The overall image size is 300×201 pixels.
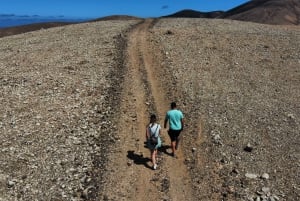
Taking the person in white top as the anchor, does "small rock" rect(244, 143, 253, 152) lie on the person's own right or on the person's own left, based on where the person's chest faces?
on the person's own right

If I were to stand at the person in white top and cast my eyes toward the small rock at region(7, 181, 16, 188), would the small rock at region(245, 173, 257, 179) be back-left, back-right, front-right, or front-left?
back-left

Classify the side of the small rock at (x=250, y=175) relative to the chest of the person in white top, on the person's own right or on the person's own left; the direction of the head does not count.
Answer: on the person's own right

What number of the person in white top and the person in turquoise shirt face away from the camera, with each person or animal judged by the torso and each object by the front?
2

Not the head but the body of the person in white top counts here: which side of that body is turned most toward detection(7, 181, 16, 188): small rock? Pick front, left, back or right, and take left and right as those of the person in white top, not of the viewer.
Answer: left

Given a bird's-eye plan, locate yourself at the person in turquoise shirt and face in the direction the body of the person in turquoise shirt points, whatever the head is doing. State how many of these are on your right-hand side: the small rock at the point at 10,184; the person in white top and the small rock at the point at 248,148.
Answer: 1

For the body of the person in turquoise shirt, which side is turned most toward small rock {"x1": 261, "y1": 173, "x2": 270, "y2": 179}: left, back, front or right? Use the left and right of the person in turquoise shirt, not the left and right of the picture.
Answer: right

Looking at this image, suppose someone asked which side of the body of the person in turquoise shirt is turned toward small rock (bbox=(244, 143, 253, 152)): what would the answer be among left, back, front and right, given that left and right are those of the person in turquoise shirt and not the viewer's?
right

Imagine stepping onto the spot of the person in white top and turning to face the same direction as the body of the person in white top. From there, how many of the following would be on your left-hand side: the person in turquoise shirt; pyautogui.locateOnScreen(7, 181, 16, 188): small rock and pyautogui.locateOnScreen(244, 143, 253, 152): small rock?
1

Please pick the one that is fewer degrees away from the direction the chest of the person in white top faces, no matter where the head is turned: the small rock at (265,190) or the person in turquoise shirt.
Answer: the person in turquoise shirt

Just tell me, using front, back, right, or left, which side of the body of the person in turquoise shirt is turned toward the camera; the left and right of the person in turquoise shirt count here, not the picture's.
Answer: back

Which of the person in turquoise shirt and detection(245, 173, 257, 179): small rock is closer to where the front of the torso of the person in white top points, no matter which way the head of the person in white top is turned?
the person in turquoise shirt

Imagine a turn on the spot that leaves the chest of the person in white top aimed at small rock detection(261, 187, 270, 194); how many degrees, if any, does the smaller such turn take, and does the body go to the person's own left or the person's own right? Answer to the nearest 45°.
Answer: approximately 90° to the person's own right

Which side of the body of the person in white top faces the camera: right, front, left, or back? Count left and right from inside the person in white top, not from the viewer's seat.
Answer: back
